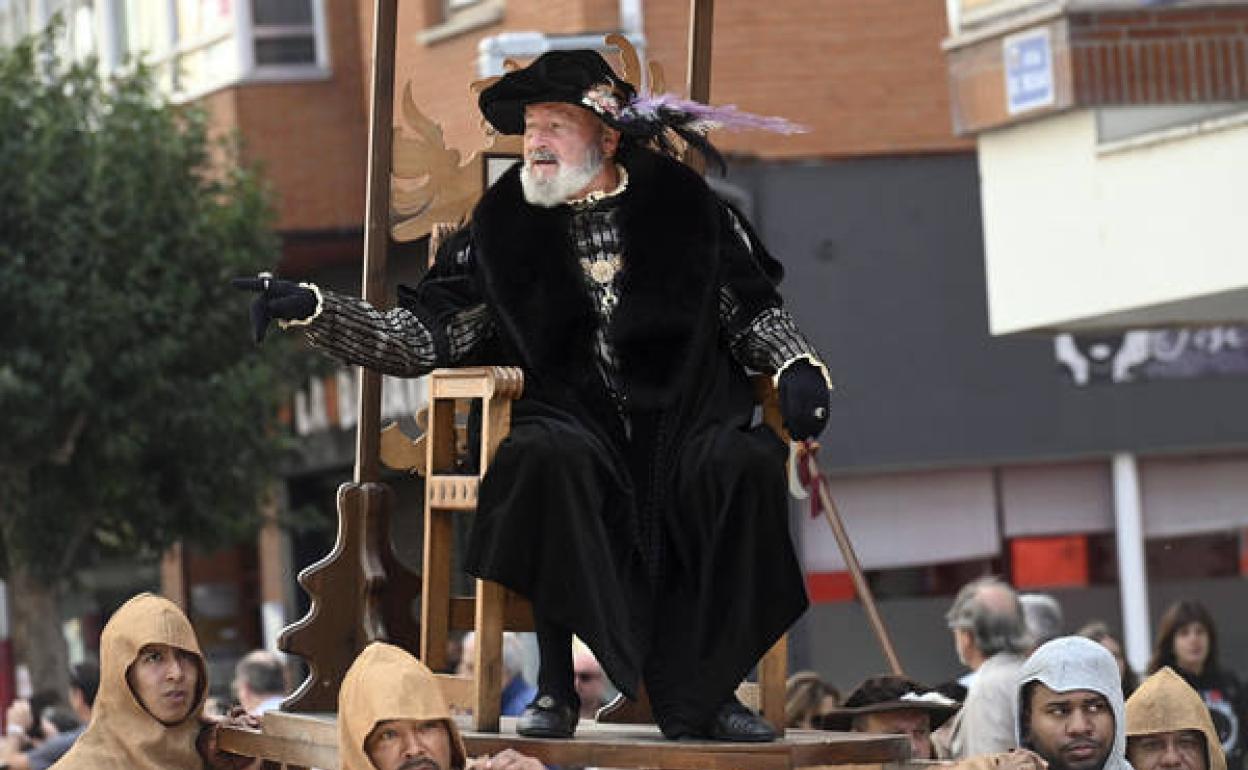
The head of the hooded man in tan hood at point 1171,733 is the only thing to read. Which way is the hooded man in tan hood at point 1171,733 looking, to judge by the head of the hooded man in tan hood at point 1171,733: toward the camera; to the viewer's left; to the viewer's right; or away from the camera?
toward the camera

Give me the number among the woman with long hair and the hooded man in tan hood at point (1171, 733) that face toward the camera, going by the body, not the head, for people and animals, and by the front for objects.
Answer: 2

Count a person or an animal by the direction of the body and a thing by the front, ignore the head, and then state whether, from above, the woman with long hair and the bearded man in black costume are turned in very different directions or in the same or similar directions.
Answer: same or similar directions

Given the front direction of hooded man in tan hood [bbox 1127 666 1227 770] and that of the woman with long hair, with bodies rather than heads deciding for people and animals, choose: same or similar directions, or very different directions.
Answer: same or similar directions

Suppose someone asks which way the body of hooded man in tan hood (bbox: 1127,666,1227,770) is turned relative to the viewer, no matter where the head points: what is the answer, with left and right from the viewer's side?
facing the viewer

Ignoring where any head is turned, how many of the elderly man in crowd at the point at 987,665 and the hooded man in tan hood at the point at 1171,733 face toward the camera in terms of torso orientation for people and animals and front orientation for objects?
1

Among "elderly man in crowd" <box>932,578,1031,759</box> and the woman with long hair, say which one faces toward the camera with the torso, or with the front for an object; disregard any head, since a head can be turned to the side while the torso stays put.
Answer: the woman with long hair

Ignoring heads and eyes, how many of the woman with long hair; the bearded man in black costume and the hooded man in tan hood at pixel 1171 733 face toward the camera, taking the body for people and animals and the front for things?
3

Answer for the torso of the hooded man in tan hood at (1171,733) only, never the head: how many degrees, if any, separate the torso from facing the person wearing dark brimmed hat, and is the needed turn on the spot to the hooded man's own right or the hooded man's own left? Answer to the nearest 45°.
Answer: approximately 135° to the hooded man's own right

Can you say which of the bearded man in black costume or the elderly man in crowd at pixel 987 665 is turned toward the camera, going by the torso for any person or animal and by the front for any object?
the bearded man in black costume

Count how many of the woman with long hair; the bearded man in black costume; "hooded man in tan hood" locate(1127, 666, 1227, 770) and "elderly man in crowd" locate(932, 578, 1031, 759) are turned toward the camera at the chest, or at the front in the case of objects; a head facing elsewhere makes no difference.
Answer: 3

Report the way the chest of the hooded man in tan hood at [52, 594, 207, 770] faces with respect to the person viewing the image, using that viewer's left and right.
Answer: facing the viewer and to the right of the viewer

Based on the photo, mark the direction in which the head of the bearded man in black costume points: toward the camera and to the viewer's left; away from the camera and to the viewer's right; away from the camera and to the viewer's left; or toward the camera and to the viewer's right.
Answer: toward the camera and to the viewer's left
